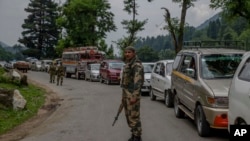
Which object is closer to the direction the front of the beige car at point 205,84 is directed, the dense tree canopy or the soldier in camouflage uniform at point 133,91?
the soldier in camouflage uniform

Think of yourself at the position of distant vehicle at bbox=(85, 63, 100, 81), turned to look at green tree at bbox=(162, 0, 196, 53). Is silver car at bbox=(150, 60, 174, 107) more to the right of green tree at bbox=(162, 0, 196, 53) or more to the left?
right

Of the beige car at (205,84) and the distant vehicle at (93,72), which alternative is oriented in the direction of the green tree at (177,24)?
the distant vehicle

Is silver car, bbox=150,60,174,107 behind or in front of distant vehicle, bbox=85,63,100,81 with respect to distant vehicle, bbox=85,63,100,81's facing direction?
in front

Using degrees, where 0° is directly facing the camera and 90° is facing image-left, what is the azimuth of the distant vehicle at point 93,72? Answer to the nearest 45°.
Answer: approximately 315°

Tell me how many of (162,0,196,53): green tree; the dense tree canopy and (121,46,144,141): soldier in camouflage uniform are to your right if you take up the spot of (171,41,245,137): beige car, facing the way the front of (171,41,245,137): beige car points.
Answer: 1

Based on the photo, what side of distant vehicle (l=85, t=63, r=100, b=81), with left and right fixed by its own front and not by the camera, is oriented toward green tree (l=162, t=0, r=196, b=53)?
front

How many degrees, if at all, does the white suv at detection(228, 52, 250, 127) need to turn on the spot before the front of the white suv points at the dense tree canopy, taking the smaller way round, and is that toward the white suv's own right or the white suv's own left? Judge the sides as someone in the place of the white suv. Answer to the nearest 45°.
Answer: approximately 135° to the white suv's own left

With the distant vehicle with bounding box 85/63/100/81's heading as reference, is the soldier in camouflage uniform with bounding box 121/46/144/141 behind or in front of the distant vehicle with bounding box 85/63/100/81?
in front

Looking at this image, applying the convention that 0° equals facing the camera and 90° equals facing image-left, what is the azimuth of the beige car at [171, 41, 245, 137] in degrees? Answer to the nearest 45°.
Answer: approximately 315°

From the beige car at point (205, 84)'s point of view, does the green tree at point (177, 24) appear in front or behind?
behind

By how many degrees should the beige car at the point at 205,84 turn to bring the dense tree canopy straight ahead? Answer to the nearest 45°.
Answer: approximately 135° to its left
